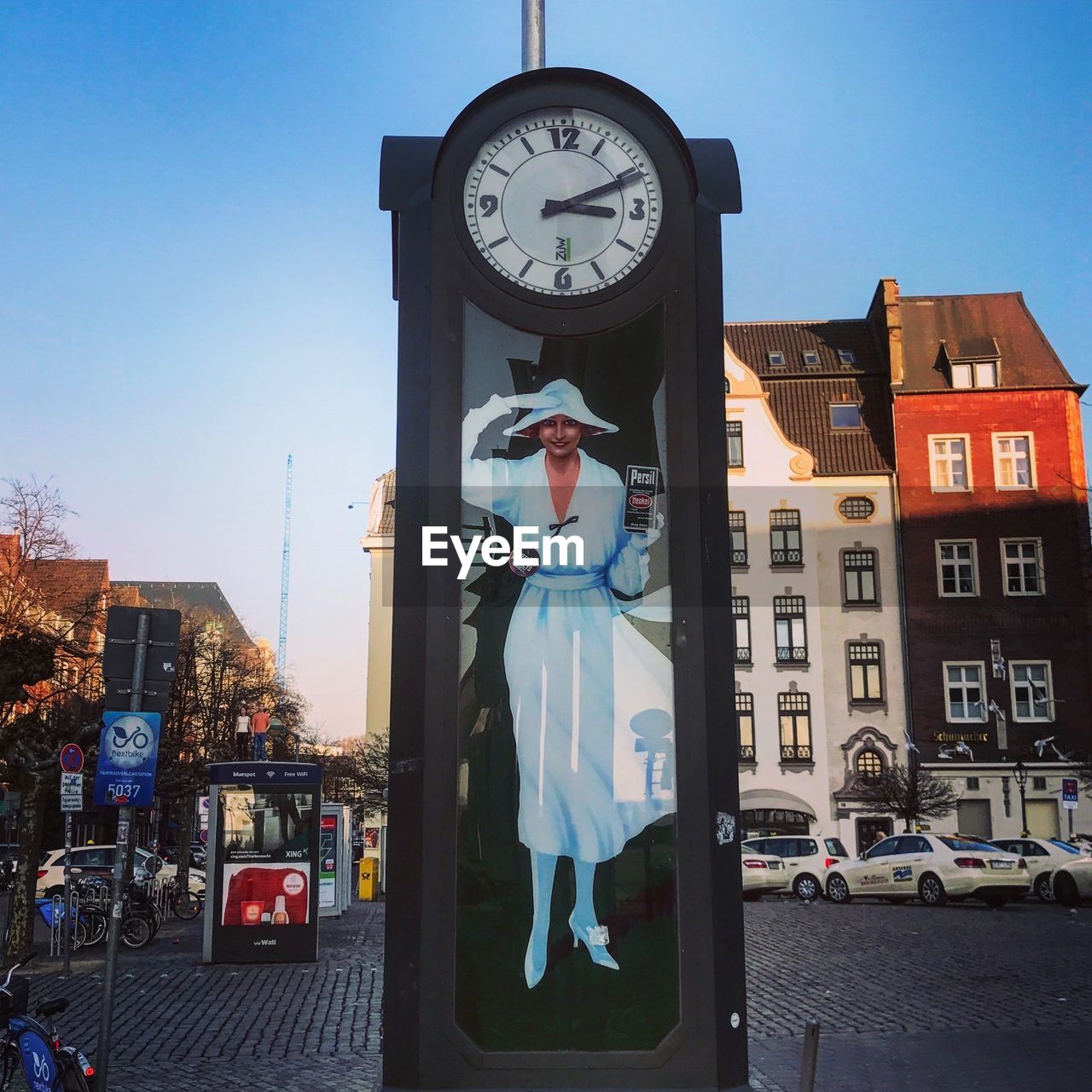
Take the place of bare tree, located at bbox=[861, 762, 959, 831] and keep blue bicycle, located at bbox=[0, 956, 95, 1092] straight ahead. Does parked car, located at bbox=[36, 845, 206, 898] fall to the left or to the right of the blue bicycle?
right

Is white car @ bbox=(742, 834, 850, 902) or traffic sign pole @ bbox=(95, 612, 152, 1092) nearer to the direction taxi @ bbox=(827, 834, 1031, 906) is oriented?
the white car

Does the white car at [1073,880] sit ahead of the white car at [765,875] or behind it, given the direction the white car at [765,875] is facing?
behind

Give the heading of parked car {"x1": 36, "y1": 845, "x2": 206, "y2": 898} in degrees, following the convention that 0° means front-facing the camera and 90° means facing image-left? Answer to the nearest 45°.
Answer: approximately 270°

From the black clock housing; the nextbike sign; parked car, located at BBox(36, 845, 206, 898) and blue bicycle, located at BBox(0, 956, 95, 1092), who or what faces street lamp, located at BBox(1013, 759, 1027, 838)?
the parked car

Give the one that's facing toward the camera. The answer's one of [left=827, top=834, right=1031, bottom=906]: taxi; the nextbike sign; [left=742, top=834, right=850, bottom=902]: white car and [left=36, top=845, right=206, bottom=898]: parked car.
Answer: the nextbike sign

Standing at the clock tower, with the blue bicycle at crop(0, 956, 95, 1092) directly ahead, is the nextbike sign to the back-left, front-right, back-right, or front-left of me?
front-right

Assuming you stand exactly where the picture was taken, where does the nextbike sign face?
facing the viewer

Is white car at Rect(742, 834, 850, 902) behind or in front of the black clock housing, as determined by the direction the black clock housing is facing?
behind

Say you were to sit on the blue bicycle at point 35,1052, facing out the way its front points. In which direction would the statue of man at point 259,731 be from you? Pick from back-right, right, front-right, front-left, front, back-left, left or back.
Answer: front-right

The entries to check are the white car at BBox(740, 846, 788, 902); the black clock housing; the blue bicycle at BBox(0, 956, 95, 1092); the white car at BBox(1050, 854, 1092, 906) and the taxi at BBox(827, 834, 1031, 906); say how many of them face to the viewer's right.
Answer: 0

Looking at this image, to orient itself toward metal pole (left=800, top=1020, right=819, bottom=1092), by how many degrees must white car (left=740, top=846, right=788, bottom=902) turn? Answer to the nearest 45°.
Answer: approximately 135° to its left

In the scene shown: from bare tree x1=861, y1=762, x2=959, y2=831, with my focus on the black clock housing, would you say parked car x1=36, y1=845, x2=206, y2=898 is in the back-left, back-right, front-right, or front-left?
front-right

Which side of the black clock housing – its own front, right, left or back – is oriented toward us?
front

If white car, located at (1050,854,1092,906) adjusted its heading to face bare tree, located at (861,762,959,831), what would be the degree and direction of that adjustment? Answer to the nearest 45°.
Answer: approximately 45° to its right

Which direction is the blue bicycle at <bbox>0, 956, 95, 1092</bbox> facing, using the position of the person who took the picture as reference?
facing away from the viewer and to the left of the viewer

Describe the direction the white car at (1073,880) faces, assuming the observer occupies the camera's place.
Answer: facing away from the viewer and to the left of the viewer

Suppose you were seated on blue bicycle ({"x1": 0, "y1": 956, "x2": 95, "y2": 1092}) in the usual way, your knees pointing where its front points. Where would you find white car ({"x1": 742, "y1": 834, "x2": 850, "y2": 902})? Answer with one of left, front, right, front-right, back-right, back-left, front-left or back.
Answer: right

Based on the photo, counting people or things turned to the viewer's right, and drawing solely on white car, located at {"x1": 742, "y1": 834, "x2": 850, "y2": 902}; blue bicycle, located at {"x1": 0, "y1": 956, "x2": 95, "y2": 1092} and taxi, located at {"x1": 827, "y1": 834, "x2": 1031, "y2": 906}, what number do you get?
0
